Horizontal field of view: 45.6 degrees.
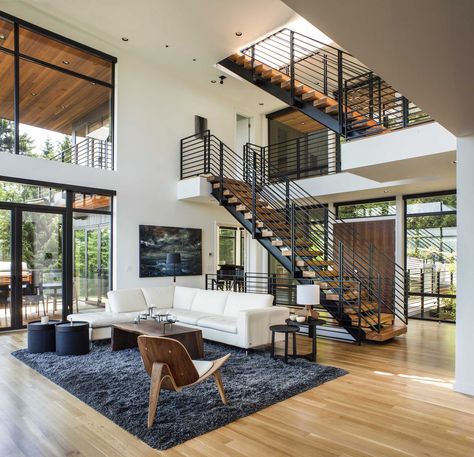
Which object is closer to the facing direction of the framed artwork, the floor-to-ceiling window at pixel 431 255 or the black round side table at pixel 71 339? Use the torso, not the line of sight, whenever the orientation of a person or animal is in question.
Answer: the floor-to-ceiling window

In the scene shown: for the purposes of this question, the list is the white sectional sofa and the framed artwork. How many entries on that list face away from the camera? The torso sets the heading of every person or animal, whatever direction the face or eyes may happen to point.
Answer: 0

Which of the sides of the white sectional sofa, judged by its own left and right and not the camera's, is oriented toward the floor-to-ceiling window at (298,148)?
back

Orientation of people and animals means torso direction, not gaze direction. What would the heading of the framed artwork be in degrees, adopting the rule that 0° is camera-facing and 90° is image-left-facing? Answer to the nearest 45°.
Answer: approximately 315°

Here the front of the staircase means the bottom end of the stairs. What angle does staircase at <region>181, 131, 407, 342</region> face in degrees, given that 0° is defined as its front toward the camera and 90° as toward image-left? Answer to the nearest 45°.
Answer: approximately 315°

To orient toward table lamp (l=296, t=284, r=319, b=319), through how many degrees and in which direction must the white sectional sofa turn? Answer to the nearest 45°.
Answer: approximately 90° to its left

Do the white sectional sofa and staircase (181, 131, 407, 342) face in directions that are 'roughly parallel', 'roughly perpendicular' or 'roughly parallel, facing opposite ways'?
roughly perpendicular

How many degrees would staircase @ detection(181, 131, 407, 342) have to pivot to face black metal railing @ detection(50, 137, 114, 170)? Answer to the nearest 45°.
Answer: approximately 135° to its right

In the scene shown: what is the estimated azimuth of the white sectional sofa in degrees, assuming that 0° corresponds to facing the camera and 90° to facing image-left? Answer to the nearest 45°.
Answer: approximately 45°
